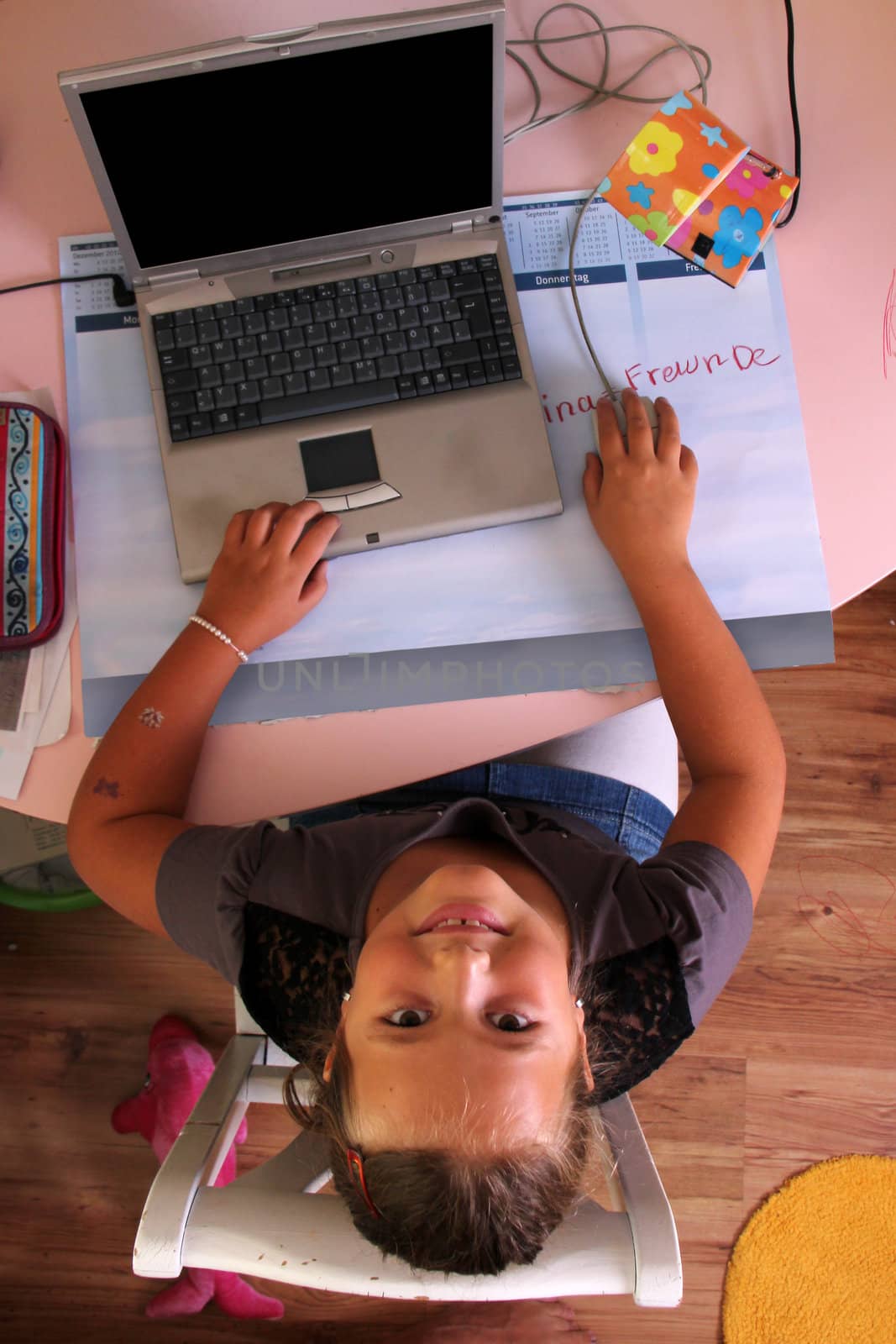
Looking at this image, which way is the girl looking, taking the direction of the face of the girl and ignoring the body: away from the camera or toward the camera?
toward the camera

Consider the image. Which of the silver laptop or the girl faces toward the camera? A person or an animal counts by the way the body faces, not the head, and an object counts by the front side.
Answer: the silver laptop

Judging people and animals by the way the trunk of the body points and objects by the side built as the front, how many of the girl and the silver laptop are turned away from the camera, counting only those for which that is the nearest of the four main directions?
1

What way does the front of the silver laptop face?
toward the camera

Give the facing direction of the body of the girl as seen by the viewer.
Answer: away from the camera

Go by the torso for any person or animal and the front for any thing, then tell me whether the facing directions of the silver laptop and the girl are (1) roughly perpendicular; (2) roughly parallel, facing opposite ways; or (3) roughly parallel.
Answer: roughly parallel, facing opposite ways

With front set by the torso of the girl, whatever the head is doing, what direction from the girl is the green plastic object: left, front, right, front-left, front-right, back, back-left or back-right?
front-left

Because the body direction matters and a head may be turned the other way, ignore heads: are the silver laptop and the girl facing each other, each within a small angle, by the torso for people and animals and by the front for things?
yes
